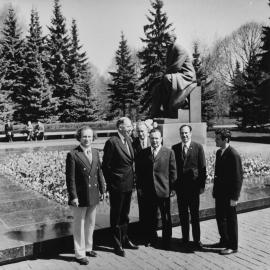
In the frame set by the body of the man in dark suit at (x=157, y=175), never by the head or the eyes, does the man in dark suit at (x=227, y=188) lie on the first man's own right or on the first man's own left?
on the first man's own left

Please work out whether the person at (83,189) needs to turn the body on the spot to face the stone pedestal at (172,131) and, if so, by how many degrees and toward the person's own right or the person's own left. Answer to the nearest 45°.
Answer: approximately 90° to the person's own left

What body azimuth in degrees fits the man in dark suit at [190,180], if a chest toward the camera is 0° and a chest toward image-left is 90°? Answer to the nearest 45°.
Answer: approximately 0°

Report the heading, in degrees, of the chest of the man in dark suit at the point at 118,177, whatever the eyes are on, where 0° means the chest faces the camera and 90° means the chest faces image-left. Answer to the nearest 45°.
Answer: approximately 315°

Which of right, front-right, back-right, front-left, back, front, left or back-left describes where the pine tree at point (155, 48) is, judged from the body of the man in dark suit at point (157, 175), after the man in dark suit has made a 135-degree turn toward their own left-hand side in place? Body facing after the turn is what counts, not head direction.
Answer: front-left

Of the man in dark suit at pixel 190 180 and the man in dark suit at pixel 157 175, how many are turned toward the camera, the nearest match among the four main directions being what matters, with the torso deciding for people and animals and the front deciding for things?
2
